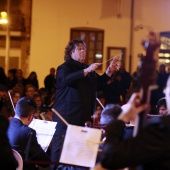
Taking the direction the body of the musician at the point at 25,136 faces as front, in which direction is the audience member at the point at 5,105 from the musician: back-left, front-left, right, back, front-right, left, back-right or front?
front-left

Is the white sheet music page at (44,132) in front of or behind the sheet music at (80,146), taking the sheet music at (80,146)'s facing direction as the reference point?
behind

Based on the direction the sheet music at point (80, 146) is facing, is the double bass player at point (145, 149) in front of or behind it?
in front

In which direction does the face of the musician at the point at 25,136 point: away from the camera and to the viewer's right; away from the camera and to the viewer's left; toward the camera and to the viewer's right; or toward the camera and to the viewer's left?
away from the camera and to the viewer's right

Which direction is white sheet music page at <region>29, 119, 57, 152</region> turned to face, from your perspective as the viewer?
facing the viewer

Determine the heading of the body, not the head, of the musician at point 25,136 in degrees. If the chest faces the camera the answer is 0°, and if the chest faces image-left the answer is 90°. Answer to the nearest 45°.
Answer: approximately 225°

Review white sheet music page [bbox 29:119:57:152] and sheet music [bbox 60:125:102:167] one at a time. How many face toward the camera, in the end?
2

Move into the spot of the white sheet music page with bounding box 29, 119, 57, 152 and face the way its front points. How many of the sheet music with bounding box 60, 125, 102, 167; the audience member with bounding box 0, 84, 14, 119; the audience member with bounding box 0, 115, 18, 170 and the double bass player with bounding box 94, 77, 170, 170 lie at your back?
1
